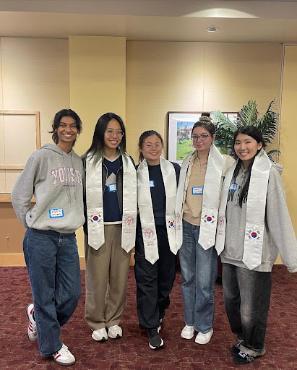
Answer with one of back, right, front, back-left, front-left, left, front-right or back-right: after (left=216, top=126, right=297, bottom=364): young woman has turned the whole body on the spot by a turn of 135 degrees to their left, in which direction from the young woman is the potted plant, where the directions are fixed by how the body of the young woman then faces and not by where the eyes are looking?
left

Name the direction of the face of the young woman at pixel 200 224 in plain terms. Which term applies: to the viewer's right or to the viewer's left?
to the viewer's left

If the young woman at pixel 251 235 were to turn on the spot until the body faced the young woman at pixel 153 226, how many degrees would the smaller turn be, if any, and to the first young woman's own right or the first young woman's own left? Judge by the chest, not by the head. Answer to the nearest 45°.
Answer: approximately 45° to the first young woman's own right

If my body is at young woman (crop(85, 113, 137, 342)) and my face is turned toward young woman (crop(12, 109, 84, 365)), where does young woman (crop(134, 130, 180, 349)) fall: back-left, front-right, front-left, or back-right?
back-left

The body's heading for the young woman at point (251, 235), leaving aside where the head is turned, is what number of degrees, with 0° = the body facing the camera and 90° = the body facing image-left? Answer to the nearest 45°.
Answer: approximately 45°

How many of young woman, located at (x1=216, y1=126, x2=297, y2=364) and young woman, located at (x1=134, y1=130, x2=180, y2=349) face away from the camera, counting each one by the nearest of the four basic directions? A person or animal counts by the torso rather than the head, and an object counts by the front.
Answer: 0

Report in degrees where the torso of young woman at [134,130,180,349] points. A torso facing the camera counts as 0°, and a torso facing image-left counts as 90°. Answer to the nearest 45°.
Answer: approximately 0°

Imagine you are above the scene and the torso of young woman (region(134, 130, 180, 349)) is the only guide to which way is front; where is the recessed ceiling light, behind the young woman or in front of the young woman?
behind

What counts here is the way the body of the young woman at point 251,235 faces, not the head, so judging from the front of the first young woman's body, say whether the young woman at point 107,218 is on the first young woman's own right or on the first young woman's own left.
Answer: on the first young woman's own right
